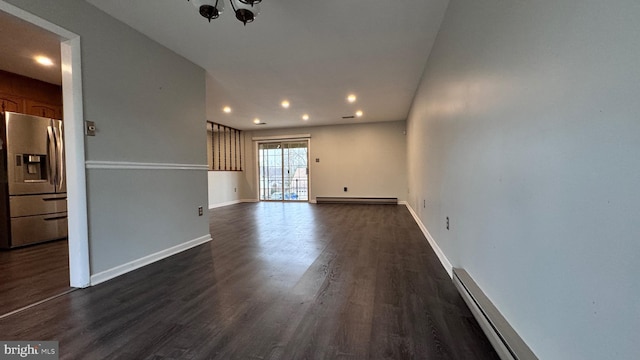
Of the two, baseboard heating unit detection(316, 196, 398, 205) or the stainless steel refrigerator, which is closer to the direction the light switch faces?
the baseboard heating unit

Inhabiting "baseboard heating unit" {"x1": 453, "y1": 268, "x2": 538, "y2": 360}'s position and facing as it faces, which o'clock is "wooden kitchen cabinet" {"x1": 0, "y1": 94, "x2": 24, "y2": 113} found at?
The wooden kitchen cabinet is roughly at 1 o'clock from the baseboard heating unit.

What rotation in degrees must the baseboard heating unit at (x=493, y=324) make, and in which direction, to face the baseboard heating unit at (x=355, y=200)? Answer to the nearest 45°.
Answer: approximately 90° to its right

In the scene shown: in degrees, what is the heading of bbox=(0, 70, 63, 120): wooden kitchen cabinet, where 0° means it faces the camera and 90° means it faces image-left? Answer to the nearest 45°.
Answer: approximately 315°

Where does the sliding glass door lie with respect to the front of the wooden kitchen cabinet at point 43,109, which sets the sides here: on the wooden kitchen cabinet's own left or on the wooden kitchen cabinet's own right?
on the wooden kitchen cabinet's own left

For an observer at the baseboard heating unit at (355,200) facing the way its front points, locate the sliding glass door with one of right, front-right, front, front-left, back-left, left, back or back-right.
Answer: right

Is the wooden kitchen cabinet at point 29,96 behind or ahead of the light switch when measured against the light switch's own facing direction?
behind

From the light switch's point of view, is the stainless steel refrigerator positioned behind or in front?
behind

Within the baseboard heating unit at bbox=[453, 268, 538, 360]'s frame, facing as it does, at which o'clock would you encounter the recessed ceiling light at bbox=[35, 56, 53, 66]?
The recessed ceiling light is roughly at 1 o'clock from the baseboard heating unit.

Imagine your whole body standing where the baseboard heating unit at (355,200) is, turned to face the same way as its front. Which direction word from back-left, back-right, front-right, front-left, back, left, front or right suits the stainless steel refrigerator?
front-right
